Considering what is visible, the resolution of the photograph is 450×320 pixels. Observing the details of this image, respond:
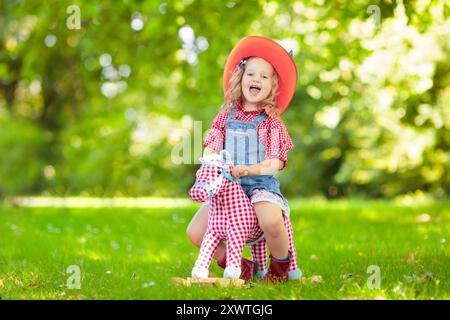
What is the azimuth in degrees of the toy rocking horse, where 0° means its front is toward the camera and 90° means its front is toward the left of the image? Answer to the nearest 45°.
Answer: approximately 45°
